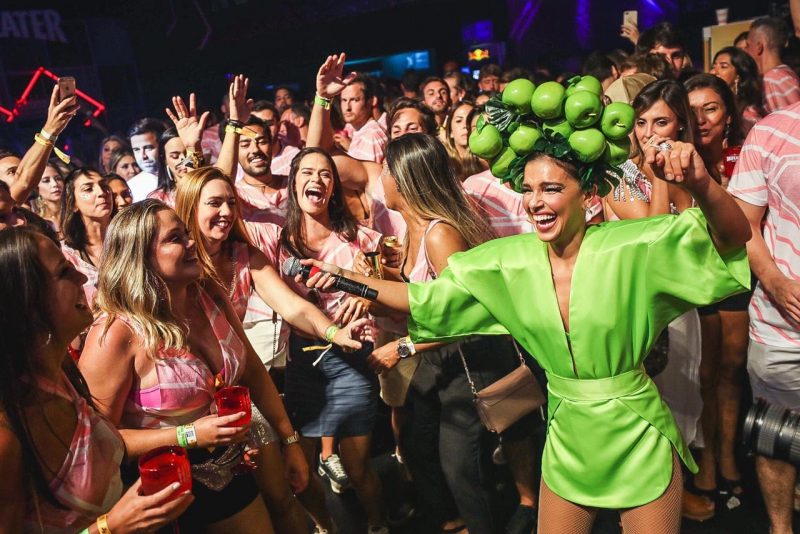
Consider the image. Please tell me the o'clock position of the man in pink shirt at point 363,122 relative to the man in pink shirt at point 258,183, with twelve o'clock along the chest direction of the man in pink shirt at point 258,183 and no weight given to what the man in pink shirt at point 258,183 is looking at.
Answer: the man in pink shirt at point 363,122 is roughly at 7 o'clock from the man in pink shirt at point 258,183.

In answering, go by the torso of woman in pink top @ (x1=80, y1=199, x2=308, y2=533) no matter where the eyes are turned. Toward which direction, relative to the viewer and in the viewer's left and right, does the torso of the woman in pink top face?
facing the viewer and to the right of the viewer

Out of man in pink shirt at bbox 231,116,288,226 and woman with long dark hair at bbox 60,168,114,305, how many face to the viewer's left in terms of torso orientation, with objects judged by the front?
0

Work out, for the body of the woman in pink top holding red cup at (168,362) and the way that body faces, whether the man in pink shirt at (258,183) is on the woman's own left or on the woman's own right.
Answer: on the woman's own left

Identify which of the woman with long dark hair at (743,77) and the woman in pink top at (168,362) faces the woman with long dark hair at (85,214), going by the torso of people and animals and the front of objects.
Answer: the woman with long dark hair at (743,77)

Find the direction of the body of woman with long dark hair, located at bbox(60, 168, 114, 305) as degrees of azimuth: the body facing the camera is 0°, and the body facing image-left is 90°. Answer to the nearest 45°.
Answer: approximately 315°

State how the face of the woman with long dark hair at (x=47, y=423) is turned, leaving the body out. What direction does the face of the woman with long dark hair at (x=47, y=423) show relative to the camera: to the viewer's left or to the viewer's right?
to the viewer's right

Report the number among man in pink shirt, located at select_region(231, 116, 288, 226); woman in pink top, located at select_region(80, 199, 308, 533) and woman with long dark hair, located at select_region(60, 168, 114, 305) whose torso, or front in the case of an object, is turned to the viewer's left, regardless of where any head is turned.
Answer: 0

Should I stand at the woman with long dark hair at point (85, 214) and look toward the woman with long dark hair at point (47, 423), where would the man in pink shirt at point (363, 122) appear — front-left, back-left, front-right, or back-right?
back-left

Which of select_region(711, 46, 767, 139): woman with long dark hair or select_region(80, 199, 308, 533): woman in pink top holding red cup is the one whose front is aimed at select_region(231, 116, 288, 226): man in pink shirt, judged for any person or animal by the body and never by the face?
the woman with long dark hair

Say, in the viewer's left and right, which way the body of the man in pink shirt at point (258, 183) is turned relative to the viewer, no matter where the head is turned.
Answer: facing the viewer

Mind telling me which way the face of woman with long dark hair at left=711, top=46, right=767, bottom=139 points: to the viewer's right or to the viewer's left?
to the viewer's left

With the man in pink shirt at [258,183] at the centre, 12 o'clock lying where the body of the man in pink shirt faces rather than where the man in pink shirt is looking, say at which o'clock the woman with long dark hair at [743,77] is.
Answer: The woman with long dark hair is roughly at 9 o'clock from the man in pink shirt.

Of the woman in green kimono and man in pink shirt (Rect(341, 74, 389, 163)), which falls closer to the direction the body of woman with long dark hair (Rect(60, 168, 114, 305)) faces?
the woman in green kimono

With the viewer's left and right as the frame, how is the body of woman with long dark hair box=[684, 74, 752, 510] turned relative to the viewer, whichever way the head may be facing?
facing the viewer and to the left of the viewer

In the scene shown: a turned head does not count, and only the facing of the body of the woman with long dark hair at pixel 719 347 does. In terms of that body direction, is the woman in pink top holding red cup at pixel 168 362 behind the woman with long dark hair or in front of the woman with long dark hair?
in front
